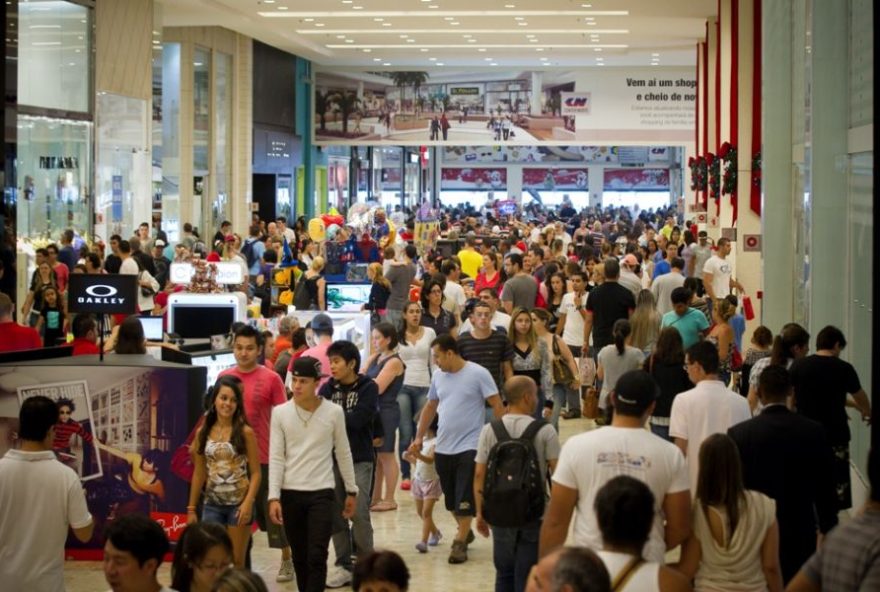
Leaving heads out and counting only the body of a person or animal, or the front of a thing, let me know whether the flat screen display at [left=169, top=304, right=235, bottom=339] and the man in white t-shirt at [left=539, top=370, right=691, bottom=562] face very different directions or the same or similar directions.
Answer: very different directions

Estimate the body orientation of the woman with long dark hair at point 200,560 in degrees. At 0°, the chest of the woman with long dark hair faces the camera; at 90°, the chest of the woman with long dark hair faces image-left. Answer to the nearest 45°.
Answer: approximately 315°

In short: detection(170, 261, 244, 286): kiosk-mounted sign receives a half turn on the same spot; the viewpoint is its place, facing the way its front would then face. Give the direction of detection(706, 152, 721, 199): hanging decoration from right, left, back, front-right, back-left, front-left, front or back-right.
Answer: front-right

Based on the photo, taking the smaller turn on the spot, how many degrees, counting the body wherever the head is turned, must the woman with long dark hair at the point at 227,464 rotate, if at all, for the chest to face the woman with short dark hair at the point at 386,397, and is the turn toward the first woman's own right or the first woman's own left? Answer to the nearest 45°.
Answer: approximately 180°

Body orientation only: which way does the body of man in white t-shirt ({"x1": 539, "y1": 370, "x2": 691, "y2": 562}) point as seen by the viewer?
away from the camera

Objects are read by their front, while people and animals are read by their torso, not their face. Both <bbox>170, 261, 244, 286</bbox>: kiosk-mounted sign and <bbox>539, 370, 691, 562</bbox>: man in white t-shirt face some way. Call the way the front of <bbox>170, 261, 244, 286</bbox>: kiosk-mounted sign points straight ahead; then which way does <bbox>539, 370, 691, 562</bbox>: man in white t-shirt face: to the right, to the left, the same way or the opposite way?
the opposite way

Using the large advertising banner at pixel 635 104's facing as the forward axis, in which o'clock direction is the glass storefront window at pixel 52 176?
The glass storefront window is roughly at 1 o'clock from the large advertising banner.

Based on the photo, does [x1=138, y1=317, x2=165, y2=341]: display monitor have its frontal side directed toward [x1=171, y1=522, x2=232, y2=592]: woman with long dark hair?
yes

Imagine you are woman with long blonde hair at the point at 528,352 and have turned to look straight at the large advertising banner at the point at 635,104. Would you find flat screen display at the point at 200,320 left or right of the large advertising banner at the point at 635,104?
left

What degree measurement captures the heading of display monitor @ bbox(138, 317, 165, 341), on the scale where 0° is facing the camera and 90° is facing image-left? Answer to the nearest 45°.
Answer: approximately 0°

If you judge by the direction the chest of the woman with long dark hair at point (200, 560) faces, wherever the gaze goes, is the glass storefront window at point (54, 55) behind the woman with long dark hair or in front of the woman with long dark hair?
behind

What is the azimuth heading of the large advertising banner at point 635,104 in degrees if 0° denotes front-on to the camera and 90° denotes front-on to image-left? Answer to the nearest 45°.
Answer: approximately 0°
